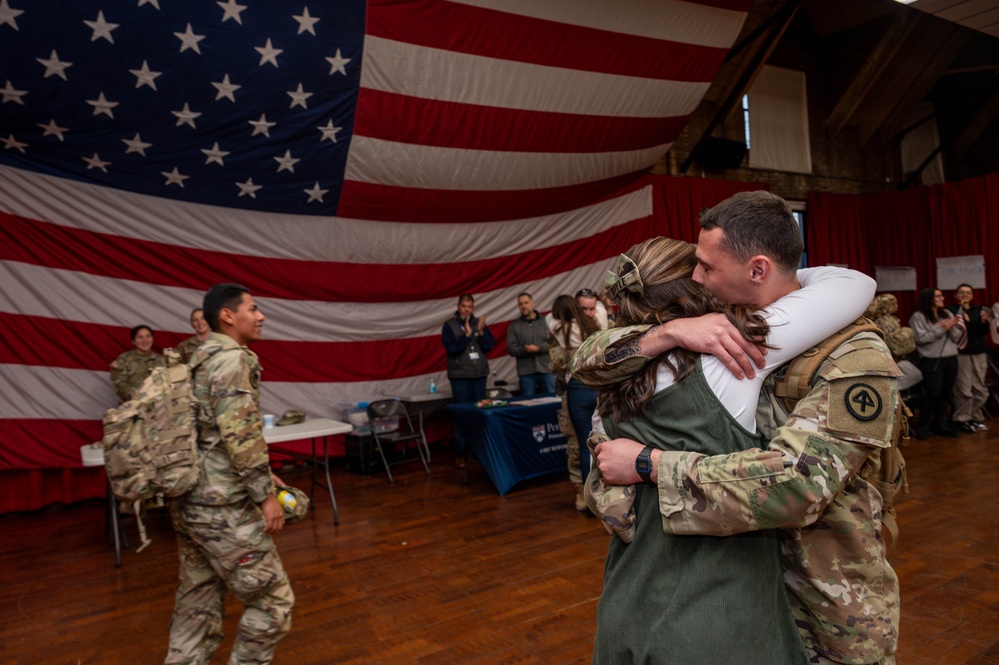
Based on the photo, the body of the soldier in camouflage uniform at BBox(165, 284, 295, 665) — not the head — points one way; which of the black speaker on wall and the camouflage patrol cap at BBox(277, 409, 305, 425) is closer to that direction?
the black speaker on wall

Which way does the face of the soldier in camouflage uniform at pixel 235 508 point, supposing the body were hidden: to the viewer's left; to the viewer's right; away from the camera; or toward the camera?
to the viewer's right

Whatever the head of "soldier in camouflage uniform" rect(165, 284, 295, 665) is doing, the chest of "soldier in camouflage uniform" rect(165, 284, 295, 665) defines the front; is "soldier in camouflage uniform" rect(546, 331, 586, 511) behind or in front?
in front

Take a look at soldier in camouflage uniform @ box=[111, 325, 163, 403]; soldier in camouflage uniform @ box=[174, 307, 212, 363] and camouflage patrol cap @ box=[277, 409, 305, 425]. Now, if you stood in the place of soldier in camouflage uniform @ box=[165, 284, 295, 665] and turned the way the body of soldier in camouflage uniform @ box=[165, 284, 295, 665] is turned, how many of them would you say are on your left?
3

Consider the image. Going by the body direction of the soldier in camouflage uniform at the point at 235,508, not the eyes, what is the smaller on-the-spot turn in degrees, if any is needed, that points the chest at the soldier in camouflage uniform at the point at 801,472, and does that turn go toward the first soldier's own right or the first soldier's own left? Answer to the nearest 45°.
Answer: approximately 45° to the first soldier's own right

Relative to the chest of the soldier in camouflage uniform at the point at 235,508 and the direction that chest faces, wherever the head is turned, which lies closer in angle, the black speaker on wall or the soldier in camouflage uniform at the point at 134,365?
the black speaker on wall

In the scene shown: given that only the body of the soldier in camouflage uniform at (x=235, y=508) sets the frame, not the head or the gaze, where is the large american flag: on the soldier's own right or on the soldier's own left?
on the soldier's own left

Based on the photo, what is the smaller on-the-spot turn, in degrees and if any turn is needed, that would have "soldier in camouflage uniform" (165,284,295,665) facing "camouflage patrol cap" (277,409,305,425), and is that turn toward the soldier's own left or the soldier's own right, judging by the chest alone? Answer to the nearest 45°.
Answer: approximately 90° to the soldier's own left

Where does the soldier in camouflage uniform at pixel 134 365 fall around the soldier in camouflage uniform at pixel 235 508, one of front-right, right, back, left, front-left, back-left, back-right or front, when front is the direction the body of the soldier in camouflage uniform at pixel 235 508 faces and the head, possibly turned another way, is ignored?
left

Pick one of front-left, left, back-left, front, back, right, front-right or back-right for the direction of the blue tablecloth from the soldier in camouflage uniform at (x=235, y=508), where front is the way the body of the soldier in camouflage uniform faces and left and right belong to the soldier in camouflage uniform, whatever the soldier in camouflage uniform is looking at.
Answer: front-left

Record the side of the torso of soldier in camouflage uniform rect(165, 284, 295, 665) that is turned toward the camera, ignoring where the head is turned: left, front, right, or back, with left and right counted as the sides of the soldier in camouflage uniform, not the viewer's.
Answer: right

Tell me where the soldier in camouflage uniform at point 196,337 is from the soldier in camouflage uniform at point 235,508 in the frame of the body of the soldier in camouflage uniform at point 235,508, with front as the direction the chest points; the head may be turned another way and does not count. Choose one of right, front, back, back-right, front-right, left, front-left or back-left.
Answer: left
